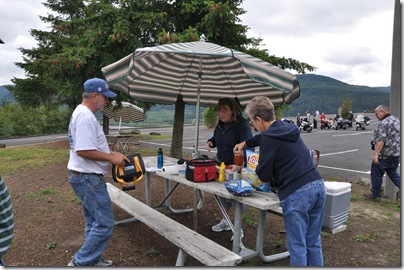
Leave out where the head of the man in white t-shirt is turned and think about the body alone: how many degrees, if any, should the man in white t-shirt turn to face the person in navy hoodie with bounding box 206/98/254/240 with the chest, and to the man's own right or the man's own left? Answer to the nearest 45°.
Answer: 0° — they already face them

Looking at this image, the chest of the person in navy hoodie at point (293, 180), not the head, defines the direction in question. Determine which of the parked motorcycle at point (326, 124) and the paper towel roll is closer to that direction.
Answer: the paper towel roll

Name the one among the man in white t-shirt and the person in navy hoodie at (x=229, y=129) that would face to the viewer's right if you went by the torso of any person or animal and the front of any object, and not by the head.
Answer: the man in white t-shirt

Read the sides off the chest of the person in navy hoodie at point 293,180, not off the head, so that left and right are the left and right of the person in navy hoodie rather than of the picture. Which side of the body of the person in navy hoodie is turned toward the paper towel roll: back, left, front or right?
front

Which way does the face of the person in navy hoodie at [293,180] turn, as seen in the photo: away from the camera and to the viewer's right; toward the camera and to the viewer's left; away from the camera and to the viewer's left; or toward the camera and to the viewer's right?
away from the camera and to the viewer's left

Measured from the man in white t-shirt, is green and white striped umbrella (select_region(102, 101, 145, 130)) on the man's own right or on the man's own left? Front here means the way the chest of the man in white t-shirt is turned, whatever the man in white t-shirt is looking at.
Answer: on the man's own left

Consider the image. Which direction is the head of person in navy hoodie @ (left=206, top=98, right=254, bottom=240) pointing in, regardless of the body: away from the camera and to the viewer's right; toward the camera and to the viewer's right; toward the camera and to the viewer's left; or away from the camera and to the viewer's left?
toward the camera and to the viewer's left

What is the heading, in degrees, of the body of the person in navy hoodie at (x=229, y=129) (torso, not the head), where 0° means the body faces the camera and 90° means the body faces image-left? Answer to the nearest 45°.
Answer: approximately 45°

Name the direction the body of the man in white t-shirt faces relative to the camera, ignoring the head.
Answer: to the viewer's right

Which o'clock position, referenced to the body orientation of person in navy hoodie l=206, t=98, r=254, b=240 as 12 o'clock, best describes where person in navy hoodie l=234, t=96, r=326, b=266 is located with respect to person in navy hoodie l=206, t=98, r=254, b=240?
person in navy hoodie l=234, t=96, r=326, b=266 is roughly at 10 o'clock from person in navy hoodie l=206, t=98, r=254, b=240.

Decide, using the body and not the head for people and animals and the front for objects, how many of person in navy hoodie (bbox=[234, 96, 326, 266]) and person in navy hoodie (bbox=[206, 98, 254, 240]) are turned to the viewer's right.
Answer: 0

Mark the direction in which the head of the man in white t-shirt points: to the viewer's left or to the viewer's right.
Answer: to the viewer's right

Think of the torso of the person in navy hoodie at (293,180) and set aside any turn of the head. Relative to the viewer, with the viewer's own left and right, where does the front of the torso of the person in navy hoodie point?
facing away from the viewer and to the left of the viewer

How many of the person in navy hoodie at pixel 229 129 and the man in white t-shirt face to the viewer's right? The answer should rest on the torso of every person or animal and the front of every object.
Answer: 1

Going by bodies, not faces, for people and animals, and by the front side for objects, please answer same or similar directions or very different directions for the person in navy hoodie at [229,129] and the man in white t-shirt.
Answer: very different directions

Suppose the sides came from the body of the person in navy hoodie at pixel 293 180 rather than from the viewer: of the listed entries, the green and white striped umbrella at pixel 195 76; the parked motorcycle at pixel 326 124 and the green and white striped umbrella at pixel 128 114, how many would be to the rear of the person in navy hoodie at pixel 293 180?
0
